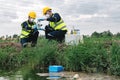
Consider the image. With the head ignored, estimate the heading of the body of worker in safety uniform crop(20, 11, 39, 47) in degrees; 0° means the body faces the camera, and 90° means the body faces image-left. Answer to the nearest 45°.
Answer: approximately 315°

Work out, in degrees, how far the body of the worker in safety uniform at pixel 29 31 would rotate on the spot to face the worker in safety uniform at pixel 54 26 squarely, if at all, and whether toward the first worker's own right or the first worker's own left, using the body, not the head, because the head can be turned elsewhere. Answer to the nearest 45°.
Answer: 0° — they already face them
